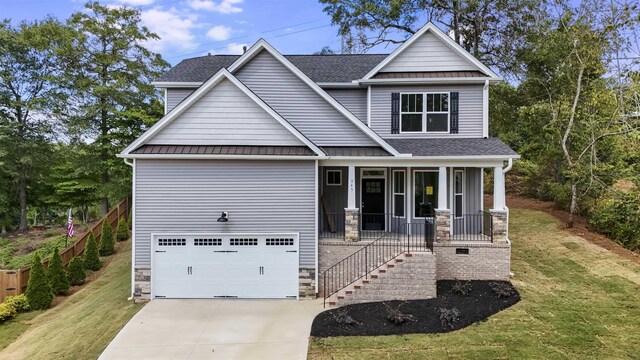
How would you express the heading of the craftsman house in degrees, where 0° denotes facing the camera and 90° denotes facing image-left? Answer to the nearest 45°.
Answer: approximately 0°

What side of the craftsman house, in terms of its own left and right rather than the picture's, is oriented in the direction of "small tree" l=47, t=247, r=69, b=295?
right

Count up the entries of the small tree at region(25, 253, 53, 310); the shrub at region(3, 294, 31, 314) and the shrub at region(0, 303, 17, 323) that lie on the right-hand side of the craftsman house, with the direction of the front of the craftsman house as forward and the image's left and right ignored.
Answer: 3

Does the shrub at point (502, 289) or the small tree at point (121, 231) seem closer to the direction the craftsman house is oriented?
the shrub

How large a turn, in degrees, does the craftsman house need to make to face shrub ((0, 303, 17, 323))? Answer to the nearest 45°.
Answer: approximately 90° to its right

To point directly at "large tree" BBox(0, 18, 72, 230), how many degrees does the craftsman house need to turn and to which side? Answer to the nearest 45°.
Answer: approximately 135° to its right

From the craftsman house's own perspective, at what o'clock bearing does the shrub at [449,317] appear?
The shrub is roughly at 10 o'clock from the craftsman house.

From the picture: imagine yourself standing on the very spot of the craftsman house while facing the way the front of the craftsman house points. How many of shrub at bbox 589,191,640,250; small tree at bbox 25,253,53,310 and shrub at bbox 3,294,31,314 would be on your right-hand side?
2

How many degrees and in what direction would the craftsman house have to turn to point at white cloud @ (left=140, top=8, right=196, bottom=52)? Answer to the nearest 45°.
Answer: approximately 135° to its right

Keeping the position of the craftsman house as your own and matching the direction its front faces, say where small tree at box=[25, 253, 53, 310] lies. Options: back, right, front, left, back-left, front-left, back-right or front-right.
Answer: right

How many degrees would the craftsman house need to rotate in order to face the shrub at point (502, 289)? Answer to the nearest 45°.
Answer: approximately 90° to its left

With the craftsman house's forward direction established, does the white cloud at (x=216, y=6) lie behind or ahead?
behind
